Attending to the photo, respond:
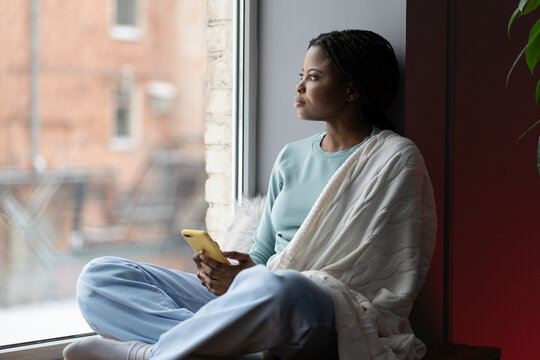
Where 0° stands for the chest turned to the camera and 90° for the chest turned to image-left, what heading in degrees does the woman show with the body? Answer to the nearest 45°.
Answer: approximately 45°

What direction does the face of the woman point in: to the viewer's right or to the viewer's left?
to the viewer's left
